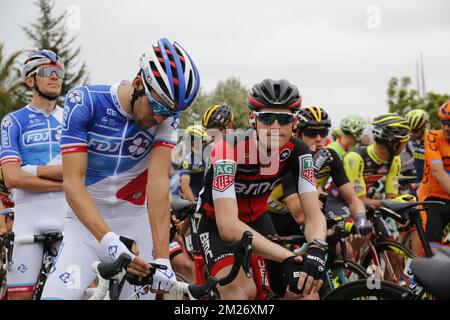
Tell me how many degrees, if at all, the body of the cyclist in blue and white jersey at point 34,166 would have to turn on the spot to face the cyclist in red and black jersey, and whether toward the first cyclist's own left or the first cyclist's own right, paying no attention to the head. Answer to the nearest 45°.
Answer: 0° — they already face them

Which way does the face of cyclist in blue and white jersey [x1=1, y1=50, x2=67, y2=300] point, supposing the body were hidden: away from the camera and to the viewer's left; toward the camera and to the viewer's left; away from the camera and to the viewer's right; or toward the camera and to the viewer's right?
toward the camera and to the viewer's right

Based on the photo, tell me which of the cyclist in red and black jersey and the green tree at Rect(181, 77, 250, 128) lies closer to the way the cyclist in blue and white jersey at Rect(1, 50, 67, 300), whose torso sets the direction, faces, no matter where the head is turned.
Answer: the cyclist in red and black jersey

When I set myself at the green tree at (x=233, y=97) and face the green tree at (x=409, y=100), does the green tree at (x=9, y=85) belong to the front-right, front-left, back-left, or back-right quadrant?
back-right

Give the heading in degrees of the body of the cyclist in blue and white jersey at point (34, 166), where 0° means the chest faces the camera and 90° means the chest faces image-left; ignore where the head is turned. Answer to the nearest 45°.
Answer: approximately 315°

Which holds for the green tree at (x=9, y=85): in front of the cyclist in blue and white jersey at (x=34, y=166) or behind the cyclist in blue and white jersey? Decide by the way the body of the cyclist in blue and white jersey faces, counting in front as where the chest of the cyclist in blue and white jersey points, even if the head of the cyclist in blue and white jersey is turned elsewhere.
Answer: behind

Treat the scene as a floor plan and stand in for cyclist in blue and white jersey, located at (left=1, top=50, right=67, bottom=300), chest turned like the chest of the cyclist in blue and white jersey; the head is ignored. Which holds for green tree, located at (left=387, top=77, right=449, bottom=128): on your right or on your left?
on your left
